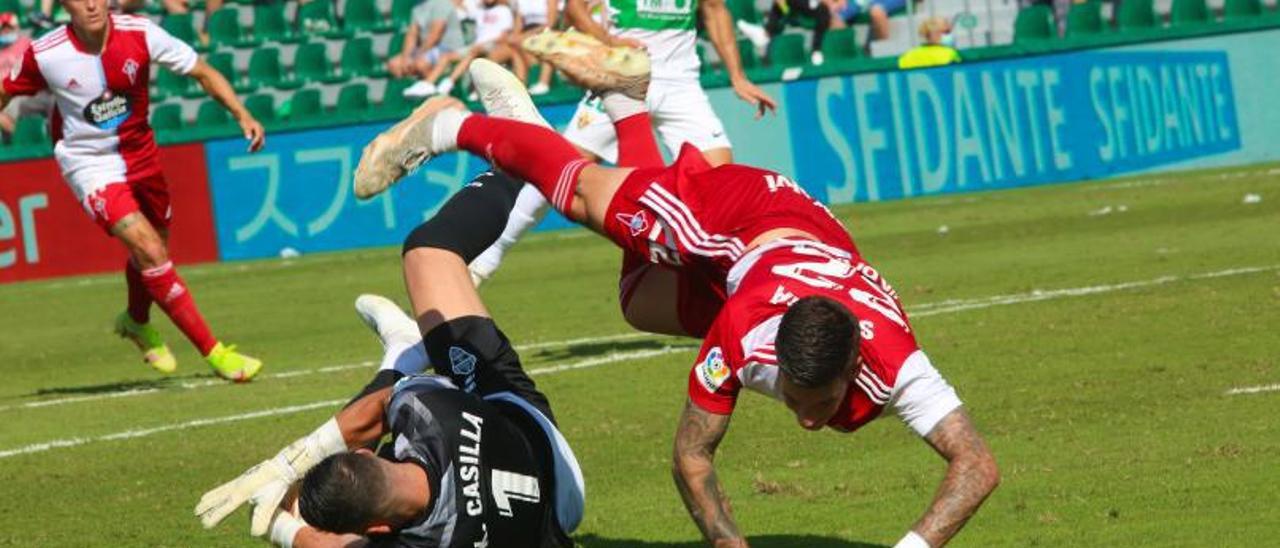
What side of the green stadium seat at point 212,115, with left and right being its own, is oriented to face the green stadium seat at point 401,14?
left

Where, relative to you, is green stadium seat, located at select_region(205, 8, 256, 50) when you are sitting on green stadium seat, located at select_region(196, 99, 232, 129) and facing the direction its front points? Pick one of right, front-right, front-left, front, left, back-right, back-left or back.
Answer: back-left

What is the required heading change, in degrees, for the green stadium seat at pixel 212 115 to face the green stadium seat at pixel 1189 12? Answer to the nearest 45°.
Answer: approximately 45° to its left

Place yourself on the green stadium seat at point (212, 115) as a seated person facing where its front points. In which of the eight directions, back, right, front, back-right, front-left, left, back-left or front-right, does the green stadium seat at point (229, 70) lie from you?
back-left

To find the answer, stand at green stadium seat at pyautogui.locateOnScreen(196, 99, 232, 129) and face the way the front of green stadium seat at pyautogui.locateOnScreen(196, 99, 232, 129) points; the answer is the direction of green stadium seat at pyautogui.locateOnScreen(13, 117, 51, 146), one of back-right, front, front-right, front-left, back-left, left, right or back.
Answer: back-right

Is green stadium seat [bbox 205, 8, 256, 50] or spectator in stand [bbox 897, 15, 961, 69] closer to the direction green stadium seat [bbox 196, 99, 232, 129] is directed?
the spectator in stand

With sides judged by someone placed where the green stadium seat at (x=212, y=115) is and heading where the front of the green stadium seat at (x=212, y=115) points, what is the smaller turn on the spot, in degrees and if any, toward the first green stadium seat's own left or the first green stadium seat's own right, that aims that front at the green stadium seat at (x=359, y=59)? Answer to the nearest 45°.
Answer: approximately 90° to the first green stadium seat's own left

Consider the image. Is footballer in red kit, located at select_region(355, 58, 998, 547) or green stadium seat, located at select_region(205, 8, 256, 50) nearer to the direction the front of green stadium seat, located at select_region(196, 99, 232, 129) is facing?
the footballer in red kit

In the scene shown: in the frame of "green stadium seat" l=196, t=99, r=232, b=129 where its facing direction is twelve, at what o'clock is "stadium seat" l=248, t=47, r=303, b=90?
The stadium seat is roughly at 8 o'clock from the green stadium seat.

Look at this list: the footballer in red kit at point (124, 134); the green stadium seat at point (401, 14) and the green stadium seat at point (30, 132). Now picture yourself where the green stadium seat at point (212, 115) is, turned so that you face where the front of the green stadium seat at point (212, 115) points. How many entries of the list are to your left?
1

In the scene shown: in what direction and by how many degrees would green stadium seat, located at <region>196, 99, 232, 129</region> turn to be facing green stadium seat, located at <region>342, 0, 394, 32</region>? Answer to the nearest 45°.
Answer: approximately 90° to its left

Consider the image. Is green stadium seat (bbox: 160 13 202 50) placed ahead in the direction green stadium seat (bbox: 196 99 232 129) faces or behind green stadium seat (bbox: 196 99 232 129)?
behind

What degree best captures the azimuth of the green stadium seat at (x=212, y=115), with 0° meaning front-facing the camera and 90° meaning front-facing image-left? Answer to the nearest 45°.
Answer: approximately 315°
